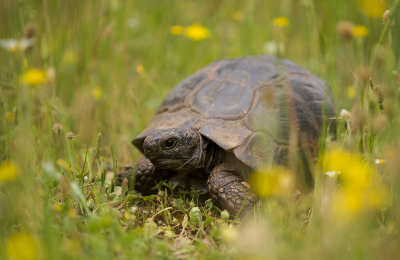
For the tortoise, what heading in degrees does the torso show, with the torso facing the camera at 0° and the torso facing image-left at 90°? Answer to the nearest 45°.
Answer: approximately 45°

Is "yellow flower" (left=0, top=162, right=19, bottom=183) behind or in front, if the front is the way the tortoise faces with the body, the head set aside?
in front

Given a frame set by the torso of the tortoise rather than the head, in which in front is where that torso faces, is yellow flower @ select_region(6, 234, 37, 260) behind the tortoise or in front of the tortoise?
in front

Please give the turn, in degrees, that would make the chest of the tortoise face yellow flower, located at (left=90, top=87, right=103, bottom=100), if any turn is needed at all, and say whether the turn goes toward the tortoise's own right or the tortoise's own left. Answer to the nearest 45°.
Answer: approximately 90° to the tortoise's own right

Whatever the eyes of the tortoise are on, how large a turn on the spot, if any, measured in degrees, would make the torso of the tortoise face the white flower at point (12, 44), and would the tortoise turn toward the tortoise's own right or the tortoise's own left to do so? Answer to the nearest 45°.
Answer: approximately 45° to the tortoise's own right

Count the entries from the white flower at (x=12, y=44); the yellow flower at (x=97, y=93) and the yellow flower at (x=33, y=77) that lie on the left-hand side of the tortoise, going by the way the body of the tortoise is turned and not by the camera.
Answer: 0

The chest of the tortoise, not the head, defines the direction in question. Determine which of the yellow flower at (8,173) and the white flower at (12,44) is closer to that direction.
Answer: the yellow flower

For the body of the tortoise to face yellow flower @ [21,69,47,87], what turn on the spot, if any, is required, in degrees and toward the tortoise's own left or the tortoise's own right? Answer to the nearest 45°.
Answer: approximately 45° to the tortoise's own right
